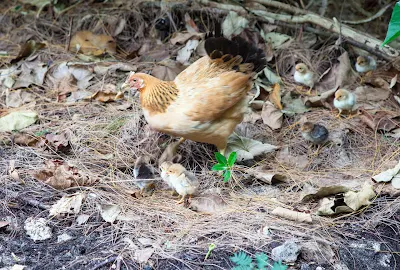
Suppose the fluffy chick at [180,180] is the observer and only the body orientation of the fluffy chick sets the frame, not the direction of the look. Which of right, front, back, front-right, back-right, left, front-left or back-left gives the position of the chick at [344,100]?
back

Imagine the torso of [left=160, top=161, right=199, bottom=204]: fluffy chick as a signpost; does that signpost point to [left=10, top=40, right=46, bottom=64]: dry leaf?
no

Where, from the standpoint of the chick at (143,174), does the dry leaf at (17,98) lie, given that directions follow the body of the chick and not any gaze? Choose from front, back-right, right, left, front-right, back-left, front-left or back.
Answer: back-right

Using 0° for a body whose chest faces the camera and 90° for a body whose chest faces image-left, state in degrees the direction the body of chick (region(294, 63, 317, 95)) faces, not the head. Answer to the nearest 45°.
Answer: approximately 45°

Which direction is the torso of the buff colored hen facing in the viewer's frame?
to the viewer's left

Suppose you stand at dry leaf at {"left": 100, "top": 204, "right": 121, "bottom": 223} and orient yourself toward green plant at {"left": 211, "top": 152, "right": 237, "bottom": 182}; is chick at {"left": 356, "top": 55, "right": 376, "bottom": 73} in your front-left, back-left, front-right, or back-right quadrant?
front-left

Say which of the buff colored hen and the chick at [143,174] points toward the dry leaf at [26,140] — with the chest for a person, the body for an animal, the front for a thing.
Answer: the buff colored hen

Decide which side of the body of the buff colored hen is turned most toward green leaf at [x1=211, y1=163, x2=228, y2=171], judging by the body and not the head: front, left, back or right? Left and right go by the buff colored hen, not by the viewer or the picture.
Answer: left

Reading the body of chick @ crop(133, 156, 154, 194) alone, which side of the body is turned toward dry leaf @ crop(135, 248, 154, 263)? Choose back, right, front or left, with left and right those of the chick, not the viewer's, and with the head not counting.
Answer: front

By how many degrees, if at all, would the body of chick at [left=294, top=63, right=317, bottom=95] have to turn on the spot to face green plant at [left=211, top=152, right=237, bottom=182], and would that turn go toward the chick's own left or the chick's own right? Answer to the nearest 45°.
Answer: approximately 45° to the chick's own left

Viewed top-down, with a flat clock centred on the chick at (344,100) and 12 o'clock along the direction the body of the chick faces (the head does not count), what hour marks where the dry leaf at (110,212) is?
The dry leaf is roughly at 12 o'clock from the chick.

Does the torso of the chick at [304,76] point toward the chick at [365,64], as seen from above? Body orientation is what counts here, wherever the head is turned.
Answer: no

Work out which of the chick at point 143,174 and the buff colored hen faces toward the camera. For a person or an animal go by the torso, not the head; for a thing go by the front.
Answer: the chick

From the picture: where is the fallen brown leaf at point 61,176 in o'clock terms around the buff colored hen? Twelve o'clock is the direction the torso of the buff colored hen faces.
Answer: The fallen brown leaf is roughly at 11 o'clock from the buff colored hen.

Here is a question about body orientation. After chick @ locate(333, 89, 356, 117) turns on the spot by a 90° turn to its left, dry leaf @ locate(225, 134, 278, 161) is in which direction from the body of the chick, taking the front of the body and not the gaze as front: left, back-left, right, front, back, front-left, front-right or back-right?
right

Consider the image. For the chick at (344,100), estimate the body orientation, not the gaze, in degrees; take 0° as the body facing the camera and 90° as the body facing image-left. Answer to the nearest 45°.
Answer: approximately 45°

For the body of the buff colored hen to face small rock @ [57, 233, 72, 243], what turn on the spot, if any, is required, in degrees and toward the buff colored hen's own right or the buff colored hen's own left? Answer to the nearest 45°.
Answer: approximately 45° to the buff colored hen's own left

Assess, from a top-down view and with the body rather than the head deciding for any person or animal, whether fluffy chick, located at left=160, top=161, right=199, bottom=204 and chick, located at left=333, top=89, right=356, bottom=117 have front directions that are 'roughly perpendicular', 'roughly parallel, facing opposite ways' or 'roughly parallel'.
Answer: roughly parallel
